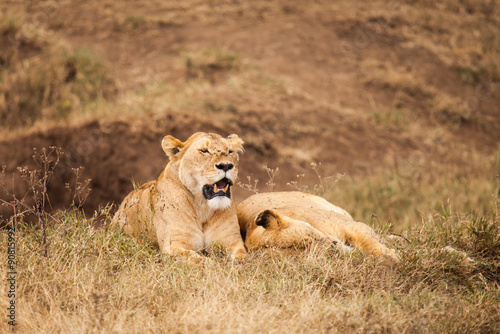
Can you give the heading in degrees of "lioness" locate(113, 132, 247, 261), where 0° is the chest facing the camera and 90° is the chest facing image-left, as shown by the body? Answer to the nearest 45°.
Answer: approximately 315°

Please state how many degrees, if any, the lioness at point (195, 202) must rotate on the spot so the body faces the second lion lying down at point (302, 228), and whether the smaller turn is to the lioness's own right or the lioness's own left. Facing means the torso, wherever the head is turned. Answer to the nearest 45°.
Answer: approximately 45° to the lioness's own left
